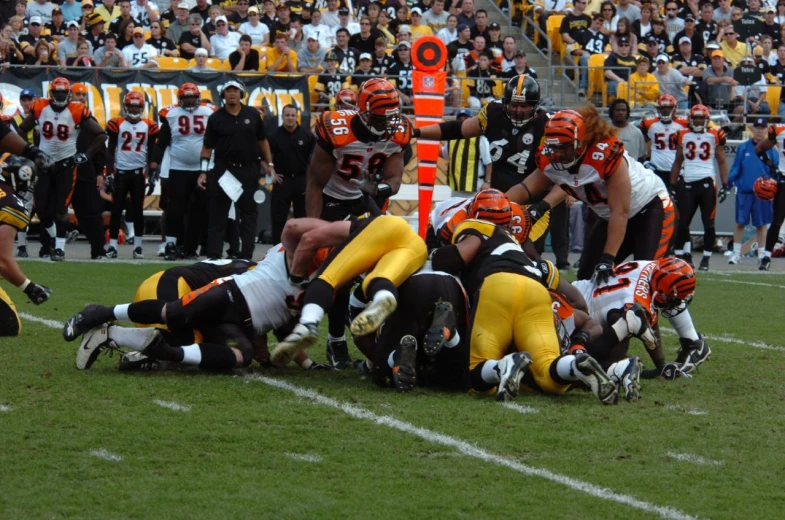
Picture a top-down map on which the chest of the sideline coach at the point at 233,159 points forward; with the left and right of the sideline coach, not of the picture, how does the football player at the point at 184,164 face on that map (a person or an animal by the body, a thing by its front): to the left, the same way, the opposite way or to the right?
the same way

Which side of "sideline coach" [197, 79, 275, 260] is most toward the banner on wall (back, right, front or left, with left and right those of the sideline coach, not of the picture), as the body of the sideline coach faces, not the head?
back

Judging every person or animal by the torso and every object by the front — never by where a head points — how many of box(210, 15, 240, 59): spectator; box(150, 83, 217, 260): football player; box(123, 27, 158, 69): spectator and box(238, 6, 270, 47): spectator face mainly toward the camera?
4

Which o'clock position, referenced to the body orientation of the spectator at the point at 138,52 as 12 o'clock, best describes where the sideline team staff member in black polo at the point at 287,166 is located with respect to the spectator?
The sideline team staff member in black polo is roughly at 11 o'clock from the spectator.

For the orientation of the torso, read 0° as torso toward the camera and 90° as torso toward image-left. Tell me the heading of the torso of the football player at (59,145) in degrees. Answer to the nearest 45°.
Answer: approximately 0°

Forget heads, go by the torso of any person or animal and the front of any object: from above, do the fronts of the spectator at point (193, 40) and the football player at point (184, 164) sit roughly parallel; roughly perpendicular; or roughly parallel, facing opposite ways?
roughly parallel

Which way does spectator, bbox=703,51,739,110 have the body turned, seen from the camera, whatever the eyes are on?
toward the camera

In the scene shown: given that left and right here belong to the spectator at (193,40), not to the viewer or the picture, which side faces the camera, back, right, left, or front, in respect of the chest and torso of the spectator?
front

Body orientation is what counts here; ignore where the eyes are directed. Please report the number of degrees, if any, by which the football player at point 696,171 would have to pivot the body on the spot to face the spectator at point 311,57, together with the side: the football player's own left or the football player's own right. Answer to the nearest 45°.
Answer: approximately 90° to the football player's own right

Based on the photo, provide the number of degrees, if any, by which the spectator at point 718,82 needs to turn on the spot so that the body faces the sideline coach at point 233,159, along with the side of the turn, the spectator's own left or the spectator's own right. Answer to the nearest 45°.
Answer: approximately 45° to the spectator's own right

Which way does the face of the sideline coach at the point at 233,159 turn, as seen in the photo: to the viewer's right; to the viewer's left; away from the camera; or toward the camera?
toward the camera

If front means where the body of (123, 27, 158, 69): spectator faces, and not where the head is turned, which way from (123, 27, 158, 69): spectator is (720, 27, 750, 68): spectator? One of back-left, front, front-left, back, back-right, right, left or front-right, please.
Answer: left

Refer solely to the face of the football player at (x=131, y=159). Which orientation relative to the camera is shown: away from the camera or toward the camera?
toward the camera

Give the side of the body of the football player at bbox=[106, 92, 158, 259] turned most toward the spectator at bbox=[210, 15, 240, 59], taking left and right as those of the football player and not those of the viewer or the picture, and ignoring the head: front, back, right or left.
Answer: back

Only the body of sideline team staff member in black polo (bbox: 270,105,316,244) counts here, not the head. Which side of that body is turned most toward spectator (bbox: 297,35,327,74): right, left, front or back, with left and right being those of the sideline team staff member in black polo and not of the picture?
back

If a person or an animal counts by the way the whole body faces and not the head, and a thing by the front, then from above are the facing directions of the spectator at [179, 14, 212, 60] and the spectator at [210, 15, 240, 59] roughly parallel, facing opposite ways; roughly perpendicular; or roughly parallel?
roughly parallel

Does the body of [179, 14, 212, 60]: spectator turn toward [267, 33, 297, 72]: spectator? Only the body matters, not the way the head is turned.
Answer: no

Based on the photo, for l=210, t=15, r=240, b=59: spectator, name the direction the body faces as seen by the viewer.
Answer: toward the camera

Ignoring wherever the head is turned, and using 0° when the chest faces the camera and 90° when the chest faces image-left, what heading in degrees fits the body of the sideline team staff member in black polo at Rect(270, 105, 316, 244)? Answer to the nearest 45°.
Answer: approximately 0°

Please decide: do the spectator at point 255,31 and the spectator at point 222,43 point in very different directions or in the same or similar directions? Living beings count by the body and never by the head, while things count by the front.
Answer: same or similar directions
